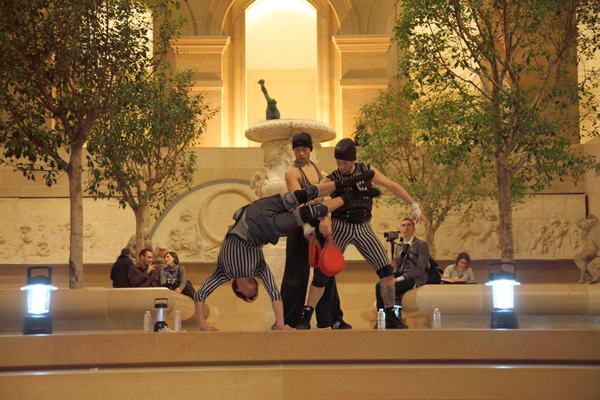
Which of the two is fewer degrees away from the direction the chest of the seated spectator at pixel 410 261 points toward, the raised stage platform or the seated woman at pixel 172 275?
the raised stage platform

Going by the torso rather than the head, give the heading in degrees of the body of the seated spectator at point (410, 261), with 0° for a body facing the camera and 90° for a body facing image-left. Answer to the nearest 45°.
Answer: approximately 45°

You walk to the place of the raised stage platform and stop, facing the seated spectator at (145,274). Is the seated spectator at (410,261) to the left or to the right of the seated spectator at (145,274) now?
right

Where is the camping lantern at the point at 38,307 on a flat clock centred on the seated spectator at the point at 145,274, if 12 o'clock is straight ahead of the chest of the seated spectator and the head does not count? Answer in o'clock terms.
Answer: The camping lantern is roughly at 2 o'clock from the seated spectator.

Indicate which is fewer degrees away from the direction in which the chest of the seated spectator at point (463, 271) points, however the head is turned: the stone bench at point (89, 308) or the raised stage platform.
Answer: the raised stage platform
